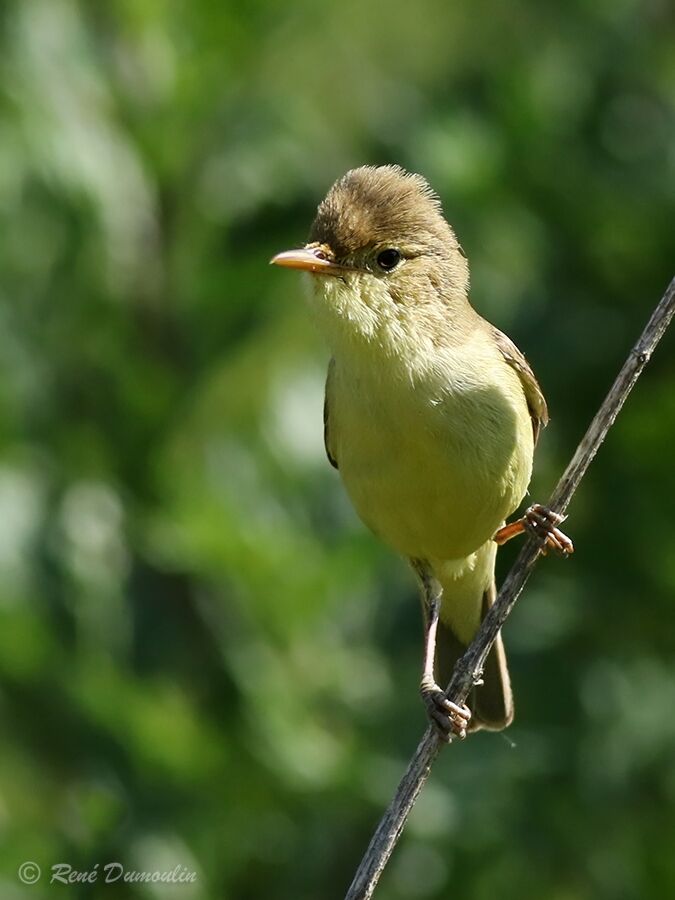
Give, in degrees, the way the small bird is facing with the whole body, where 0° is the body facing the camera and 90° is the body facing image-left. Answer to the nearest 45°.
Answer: approximately 45°
